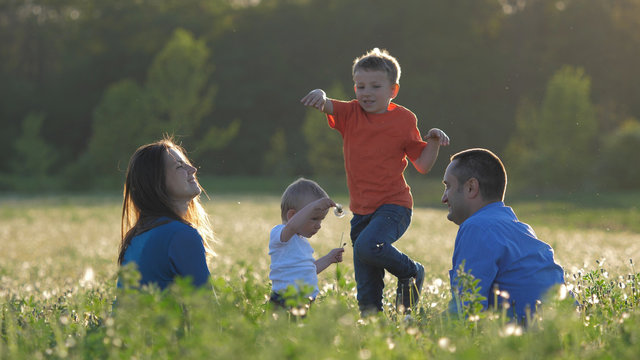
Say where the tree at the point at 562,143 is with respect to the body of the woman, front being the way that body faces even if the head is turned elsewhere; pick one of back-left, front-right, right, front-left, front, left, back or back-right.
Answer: front

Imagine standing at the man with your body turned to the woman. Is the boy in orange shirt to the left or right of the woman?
right

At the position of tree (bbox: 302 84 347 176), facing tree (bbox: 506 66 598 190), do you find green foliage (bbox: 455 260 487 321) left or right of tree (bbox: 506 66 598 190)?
right

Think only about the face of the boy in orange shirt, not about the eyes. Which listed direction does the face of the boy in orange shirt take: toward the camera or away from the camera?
toward the camera

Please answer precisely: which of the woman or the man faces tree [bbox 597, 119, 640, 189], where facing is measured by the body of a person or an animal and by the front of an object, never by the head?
the woman

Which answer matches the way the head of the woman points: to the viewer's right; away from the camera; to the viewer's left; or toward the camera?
to the viewer's right

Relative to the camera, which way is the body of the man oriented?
to the viewer's left

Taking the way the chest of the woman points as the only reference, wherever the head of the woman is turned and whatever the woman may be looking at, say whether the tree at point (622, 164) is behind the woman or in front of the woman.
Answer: in front

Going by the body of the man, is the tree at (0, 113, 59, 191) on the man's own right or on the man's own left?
on the man's own right

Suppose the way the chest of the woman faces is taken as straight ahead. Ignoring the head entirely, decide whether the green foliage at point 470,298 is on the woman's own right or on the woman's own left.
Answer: on the woman's own right

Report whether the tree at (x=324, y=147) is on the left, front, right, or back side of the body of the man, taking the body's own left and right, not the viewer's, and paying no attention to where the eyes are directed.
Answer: right

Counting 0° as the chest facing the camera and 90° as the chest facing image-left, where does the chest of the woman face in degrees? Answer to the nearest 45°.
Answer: approximately 225°

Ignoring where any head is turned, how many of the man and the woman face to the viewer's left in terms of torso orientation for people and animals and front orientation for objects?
1
